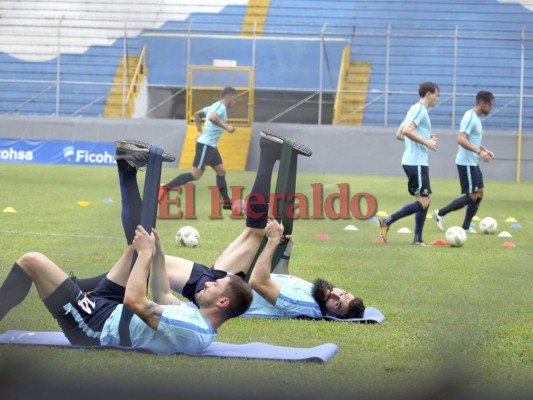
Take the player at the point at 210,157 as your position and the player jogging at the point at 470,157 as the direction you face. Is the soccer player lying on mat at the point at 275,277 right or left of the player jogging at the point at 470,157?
right

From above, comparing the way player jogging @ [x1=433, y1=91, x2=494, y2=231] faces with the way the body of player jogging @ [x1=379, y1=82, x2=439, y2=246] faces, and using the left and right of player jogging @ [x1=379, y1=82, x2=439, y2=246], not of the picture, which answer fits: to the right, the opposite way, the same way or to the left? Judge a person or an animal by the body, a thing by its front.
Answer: the same way
